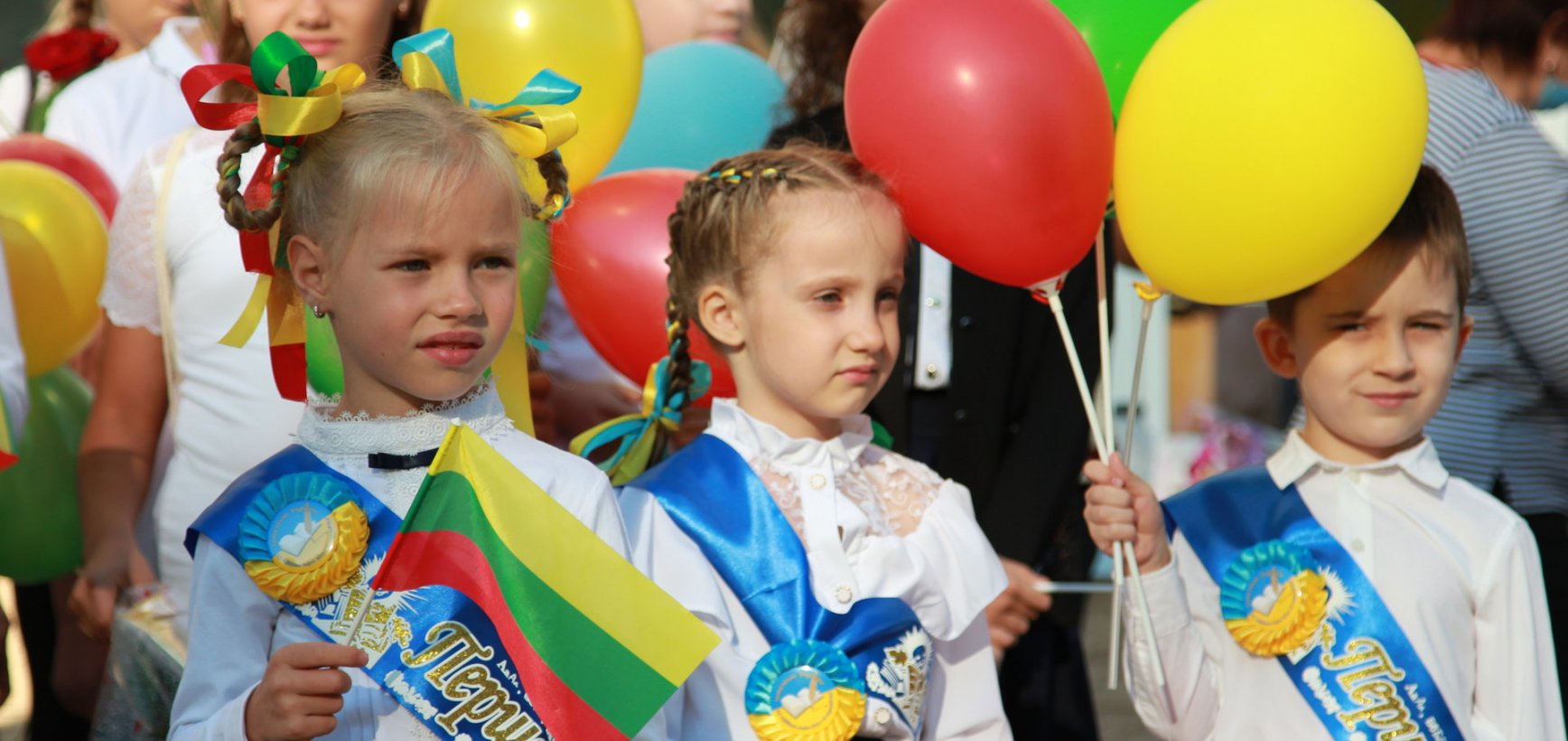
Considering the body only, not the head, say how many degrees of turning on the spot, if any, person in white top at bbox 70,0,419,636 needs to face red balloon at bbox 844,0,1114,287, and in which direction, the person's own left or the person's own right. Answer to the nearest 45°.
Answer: approximately 45° to the person's own left

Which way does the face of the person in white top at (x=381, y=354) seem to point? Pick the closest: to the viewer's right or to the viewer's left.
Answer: to the viewer's right

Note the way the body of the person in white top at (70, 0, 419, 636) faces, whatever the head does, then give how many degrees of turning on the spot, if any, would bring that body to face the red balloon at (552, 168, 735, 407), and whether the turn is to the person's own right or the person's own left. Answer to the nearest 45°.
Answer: approximately 90° to the person's own left

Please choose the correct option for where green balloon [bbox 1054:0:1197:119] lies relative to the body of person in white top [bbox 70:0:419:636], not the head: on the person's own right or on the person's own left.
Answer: on the person's own left

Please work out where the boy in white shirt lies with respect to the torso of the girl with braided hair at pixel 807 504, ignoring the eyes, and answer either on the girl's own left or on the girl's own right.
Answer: on the girl's own left

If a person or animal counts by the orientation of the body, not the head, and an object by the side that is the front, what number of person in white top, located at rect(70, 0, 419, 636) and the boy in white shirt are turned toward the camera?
2

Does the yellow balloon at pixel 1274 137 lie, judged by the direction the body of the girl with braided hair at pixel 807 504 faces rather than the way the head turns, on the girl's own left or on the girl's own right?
on the girl's own left

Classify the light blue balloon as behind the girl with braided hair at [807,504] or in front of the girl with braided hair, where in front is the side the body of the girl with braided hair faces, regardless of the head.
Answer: behind

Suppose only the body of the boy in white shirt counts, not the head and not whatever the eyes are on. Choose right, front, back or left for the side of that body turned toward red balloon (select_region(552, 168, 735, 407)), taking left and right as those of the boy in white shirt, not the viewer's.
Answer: right

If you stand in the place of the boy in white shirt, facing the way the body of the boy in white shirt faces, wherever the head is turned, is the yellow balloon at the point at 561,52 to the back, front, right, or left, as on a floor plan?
right

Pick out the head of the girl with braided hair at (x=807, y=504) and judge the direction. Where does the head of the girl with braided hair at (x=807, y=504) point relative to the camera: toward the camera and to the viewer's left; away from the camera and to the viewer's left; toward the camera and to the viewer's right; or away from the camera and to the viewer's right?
toward the camera and to the viewer's right
